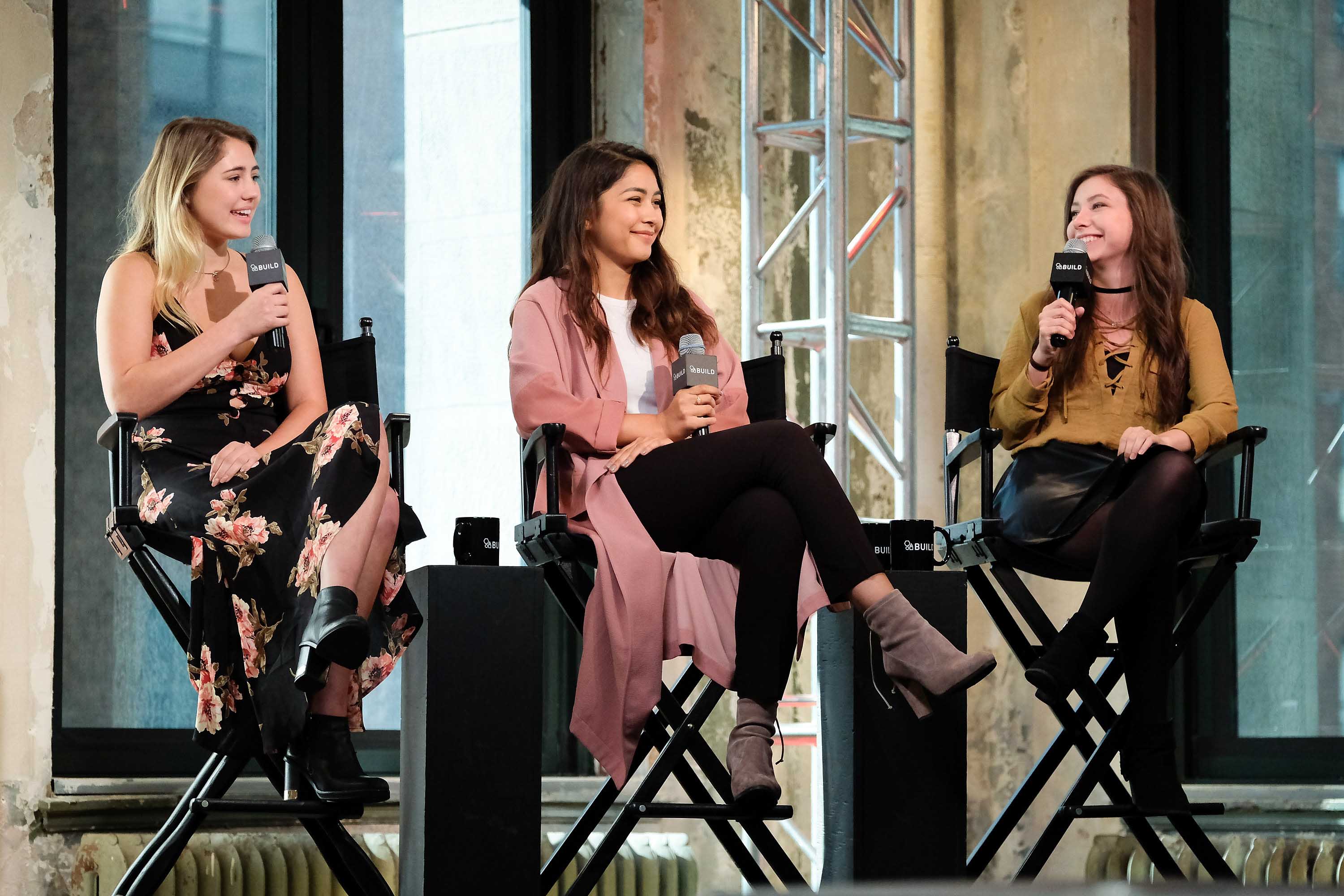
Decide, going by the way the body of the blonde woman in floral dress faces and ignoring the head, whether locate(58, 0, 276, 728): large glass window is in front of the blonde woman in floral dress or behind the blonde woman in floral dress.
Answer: behind

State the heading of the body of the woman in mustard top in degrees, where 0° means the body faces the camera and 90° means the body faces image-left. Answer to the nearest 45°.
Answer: approximately 0°

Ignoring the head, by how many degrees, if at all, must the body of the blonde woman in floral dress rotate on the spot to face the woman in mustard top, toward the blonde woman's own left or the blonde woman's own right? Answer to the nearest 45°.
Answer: approximately 45° to the blonde woman's own left

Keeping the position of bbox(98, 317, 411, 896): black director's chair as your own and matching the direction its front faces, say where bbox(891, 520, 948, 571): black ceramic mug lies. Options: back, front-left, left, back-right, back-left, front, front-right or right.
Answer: left

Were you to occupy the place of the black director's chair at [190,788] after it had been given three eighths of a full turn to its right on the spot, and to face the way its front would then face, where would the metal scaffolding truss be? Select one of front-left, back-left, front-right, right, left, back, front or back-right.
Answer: right

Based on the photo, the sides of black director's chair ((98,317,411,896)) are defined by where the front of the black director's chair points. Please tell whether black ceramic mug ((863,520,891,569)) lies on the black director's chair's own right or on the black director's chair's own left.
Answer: on the black director's chair's own left

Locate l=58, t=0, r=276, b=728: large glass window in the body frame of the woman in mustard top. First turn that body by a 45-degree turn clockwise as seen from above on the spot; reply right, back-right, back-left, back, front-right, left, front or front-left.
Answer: front-right

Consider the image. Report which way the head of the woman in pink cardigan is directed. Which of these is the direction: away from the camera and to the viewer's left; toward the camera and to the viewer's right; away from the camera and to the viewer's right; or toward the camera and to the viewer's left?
toward the camera and to the viewer's right
